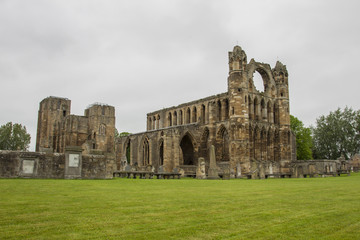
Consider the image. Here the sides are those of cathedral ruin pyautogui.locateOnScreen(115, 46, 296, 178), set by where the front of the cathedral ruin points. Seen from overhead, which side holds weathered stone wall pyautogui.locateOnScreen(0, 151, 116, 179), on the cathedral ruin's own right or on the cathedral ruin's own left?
on the cathedral ruin's own right

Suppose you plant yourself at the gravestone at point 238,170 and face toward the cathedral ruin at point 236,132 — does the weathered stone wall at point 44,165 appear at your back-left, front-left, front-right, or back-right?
back-left

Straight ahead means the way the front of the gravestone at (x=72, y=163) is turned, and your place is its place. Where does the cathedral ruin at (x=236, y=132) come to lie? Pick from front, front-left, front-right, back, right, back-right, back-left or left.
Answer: back-left

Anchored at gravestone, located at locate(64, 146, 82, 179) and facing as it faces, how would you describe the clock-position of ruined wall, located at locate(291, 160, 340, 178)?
The ruined wall is roughly at 8 o'clock from the gravestone.

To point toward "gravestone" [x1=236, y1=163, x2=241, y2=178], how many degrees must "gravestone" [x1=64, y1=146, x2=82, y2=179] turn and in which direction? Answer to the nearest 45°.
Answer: approximately 135° to its left

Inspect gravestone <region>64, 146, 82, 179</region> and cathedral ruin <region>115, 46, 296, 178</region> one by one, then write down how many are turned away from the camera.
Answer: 0

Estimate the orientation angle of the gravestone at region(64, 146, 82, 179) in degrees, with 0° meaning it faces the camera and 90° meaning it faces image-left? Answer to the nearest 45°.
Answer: approximately 0°
